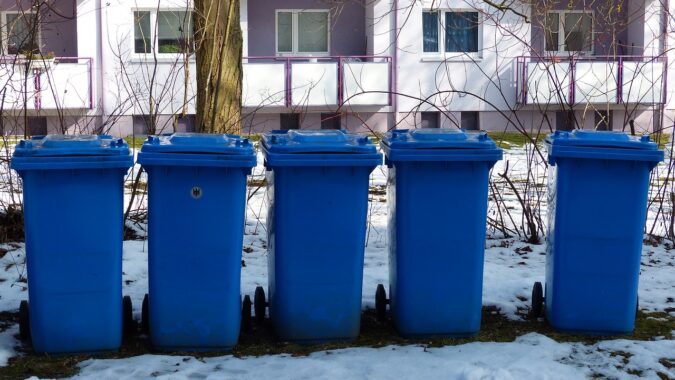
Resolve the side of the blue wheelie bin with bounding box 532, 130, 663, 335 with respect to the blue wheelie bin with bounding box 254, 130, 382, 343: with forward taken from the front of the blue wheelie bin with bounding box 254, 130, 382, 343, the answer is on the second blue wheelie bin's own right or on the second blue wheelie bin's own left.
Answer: on the second blue wheelie bin's own left

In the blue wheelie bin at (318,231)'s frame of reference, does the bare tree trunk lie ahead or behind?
behind

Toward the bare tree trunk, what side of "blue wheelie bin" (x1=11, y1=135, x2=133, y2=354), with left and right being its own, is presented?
back

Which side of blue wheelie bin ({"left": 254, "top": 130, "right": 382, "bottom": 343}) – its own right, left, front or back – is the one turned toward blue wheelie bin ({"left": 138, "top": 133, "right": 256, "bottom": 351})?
right

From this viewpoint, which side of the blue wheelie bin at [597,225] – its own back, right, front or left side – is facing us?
front

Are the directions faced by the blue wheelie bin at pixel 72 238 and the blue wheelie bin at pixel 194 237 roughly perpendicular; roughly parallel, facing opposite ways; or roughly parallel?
roughly parallel

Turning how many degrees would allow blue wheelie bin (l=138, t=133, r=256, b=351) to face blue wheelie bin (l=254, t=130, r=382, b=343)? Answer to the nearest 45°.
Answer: approximately 90° to its left

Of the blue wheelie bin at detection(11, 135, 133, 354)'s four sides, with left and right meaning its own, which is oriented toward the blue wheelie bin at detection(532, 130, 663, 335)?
left

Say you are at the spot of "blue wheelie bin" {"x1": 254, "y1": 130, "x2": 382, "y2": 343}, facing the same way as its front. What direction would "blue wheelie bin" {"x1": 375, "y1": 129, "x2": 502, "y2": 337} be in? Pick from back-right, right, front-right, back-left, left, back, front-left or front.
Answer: left

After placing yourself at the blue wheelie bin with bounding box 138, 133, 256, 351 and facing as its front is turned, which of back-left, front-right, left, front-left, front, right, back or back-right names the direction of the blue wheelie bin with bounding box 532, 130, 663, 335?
left

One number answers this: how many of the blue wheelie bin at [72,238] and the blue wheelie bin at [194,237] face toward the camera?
2

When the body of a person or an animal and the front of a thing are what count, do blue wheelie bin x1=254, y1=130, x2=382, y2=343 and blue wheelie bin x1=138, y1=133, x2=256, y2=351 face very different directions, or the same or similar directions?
same or similar directions

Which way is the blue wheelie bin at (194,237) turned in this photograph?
toward the camera

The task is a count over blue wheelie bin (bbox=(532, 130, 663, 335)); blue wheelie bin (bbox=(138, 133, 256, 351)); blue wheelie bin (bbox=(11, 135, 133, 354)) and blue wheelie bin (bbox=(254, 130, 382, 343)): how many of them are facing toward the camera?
4
